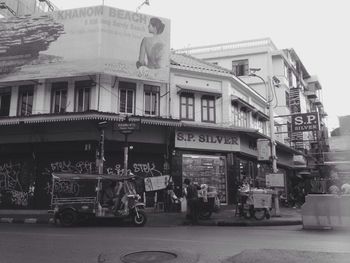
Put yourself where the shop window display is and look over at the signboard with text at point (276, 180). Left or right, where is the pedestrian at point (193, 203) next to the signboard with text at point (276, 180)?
right

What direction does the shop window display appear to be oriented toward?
toward the camera

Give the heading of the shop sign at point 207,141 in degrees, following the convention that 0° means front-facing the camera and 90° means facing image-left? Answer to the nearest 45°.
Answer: approximately 0°

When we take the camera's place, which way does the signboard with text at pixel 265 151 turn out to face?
facing the viewer

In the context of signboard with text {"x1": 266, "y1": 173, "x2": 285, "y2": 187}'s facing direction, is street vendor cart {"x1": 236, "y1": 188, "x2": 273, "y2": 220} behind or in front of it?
in front

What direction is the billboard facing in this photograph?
toward the camera

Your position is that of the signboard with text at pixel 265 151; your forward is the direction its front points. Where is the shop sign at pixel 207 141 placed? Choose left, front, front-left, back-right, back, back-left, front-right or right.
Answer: back-right

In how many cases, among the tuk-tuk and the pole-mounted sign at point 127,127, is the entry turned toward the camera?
1

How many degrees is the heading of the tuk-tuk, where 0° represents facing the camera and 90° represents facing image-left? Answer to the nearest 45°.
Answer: approximately 270°
